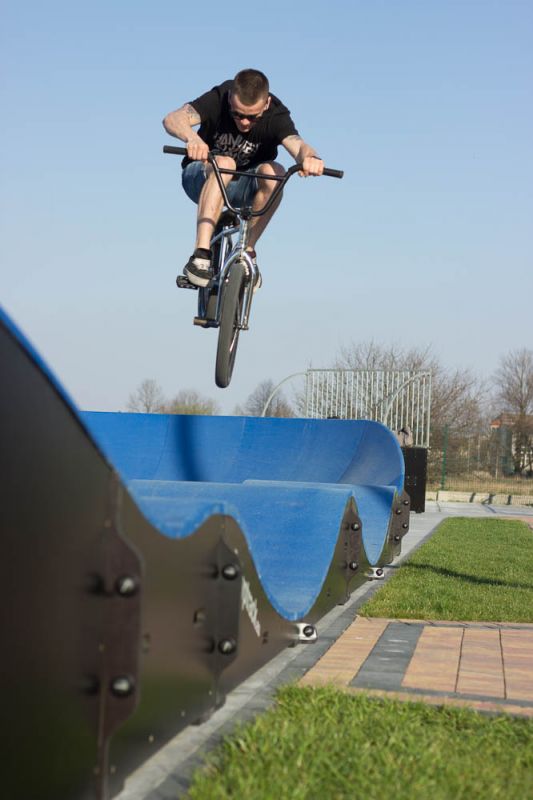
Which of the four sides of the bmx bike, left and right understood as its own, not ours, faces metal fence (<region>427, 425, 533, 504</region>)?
back

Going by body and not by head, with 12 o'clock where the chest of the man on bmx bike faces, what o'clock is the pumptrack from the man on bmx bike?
The pumptrack is roughly at 12 o'clock from the man on bmx bike.

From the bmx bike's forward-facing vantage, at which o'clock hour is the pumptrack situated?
The pumptrack is roughly at 12 o'clock from the bmx bike.

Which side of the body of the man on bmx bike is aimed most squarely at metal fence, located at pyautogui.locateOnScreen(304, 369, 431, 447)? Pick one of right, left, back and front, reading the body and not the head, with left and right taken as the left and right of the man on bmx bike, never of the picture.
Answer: back

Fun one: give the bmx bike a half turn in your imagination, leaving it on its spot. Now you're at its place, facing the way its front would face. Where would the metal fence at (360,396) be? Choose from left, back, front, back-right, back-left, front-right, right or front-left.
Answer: front

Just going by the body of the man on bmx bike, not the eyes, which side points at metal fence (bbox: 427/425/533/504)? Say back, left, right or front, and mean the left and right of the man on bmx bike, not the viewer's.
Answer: back

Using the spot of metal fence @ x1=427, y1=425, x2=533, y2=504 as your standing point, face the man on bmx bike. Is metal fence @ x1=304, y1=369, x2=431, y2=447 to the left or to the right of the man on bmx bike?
right

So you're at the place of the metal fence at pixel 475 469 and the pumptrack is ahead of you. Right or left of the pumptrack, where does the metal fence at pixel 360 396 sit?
right

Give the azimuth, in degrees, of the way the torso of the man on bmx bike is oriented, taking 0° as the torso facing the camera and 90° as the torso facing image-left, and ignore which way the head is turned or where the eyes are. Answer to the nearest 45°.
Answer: approximately 0°
